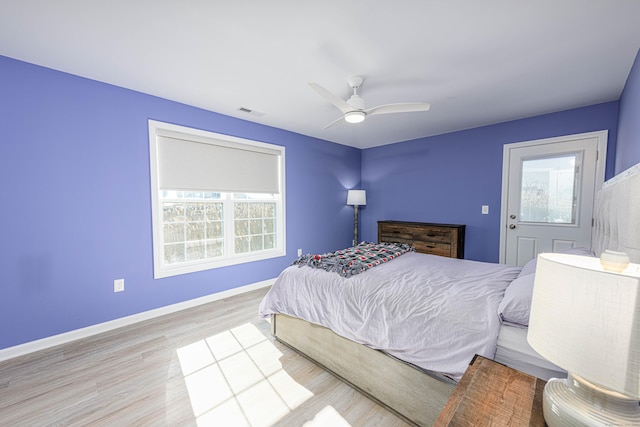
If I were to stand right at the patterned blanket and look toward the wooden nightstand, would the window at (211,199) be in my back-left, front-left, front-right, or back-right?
back-right

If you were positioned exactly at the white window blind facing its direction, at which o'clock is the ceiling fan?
The ceiling fan is roughly at 12 o'clock from the white window blind.

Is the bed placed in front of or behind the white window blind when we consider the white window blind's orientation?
in front

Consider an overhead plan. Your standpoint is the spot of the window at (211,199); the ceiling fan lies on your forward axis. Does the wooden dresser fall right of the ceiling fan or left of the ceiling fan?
left

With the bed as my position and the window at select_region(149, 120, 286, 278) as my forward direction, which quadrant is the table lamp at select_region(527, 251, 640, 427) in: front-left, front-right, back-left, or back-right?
back-left

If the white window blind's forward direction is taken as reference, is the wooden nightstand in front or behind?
in front

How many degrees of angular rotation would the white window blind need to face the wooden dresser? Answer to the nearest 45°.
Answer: approximately 45° to its left

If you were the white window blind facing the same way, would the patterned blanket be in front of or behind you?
in front

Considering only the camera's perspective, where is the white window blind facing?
facing the viewer and to the right of the viewer
